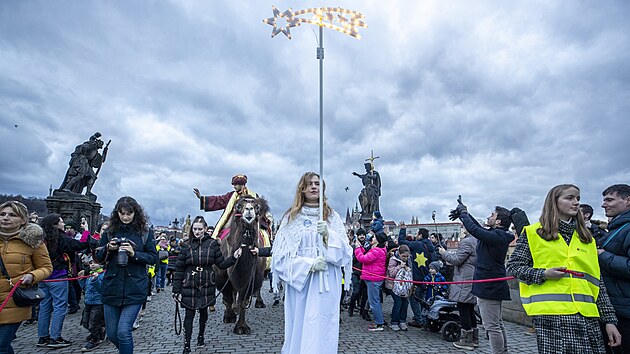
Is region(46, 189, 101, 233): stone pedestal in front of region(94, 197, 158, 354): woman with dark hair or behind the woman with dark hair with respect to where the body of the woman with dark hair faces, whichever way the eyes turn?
behind

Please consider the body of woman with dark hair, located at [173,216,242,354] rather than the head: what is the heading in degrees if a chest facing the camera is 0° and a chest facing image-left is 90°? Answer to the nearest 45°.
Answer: approximately 0°

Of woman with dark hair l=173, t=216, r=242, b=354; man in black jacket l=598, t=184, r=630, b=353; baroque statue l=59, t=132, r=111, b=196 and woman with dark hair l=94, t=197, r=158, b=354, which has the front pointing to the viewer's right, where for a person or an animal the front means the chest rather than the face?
the baroque statue

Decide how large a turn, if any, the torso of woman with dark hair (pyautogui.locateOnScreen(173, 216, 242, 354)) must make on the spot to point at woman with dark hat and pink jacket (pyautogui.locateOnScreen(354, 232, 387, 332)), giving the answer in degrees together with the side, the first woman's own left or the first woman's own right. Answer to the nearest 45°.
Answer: approximately 135° to the first woman's own left

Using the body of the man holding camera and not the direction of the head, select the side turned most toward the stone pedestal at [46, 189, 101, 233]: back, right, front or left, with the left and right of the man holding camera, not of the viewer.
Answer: front

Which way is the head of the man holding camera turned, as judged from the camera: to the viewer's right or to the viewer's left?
to the viewer's left

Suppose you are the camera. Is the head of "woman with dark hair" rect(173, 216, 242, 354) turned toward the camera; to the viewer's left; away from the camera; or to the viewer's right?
toward the camera

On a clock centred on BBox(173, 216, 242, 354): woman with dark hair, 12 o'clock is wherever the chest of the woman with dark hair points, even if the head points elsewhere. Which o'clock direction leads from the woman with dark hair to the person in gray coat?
The person in gray coat is roughly at 9 o'clock from the woman with dark hair.

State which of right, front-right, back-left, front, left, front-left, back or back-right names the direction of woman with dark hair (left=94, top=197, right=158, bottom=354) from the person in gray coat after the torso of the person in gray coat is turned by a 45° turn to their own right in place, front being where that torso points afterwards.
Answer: left

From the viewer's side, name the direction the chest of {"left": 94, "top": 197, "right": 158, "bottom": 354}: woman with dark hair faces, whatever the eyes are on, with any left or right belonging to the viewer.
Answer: facing the viewer

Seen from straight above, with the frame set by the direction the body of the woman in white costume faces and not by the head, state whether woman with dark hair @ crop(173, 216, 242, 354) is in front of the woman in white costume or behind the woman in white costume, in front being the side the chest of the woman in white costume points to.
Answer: behind

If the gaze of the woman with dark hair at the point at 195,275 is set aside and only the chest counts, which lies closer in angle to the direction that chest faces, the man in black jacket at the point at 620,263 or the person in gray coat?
the man in black jacket

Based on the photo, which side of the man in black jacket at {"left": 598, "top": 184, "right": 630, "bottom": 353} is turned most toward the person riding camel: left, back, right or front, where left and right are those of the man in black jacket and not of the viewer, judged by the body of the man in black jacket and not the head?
front

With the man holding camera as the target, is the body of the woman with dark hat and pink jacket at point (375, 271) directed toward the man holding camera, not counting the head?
no

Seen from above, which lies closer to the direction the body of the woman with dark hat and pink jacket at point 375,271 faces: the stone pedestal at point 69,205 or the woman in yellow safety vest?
the stone pedestal

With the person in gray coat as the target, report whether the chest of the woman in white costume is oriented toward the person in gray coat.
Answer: no

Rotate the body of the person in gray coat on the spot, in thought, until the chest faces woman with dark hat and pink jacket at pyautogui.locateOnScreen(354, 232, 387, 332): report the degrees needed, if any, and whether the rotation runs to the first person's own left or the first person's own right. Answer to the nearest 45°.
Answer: approximately 45° to the first person's own right

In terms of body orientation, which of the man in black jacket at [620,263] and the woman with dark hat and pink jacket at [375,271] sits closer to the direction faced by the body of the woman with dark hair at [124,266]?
the man in black jacket

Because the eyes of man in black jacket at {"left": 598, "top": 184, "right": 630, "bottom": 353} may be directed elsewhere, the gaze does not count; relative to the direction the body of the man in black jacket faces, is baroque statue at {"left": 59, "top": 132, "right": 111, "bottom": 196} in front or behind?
in front

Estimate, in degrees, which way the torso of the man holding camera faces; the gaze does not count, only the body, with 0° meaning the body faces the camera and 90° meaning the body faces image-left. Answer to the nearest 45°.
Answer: approximately 90°

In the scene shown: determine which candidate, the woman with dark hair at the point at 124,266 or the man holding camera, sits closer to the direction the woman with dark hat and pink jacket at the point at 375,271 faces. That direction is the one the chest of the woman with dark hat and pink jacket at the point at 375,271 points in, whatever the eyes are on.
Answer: the woman with dark hair
